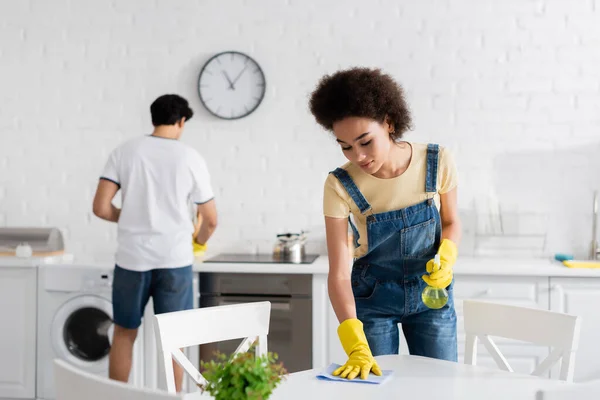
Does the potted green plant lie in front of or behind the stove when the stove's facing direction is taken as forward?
in front

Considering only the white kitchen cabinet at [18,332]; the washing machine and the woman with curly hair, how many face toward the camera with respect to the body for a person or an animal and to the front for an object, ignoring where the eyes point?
3

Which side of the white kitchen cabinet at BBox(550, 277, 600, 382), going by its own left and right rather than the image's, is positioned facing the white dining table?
front

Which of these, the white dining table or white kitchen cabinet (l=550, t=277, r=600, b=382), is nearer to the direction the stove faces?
the white dining table

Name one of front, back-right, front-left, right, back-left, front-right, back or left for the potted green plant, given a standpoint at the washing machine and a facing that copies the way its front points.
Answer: front

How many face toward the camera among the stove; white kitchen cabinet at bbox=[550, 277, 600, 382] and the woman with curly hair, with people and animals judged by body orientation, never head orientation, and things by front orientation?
3

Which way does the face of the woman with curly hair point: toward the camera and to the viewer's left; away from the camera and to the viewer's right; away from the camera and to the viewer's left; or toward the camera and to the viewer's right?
toward the camera and to the viewer's left
